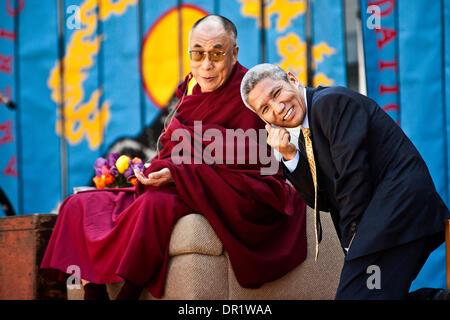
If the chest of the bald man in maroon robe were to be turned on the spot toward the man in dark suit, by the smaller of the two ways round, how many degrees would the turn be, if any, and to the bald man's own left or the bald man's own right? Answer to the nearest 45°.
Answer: approximately 90° to the bald man's own left

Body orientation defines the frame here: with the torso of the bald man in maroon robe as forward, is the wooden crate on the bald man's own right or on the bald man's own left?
on the bald man's own right

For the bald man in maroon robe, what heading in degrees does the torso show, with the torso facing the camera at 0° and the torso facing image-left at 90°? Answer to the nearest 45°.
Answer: approximately 45°

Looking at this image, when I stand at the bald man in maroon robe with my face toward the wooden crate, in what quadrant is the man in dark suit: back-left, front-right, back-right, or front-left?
back-left
